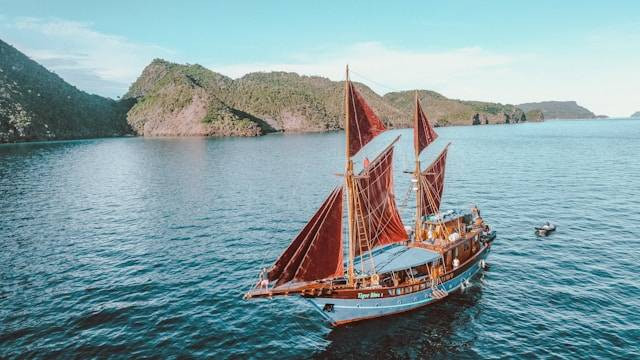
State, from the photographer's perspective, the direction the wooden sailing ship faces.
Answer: facing the viewer and to the left of the viewer
